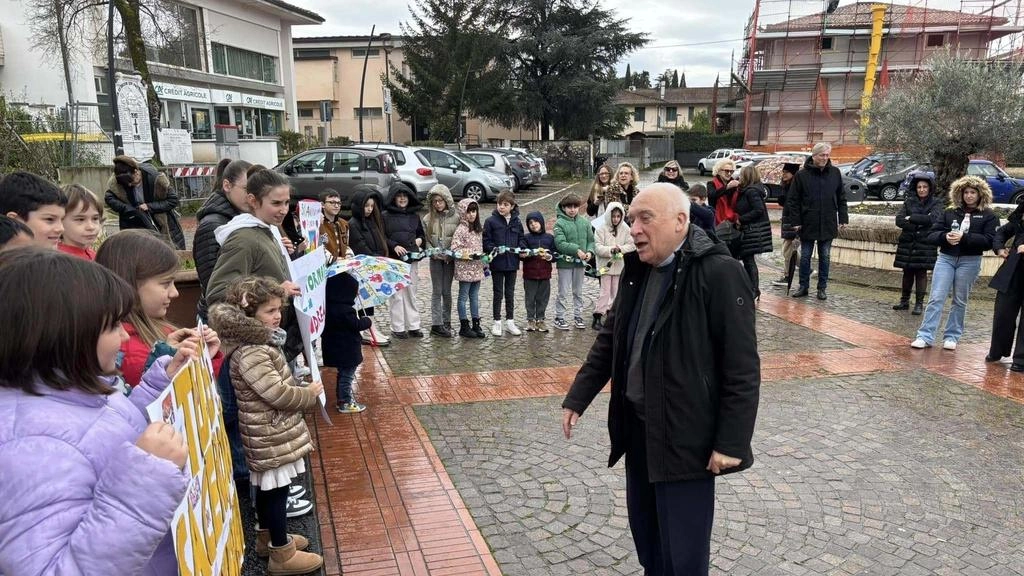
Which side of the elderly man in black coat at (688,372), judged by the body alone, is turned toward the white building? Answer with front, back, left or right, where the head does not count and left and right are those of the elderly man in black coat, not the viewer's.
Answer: right

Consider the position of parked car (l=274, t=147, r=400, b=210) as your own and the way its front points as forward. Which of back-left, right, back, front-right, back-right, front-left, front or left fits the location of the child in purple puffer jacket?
left

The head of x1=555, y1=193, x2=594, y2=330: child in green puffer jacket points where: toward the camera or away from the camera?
toward the camera

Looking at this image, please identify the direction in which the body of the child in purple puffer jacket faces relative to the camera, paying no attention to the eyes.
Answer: to the viewer's right

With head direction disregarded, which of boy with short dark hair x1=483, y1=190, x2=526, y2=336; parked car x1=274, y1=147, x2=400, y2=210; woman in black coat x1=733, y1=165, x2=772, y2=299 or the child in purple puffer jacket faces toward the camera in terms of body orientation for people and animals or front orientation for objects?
the boy with short dark hair

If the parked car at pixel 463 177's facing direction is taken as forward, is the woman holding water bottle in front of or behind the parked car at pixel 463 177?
in front

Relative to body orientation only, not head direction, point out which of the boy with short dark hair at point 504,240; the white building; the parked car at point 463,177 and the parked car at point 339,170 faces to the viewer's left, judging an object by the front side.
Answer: the parked car at point 339,170

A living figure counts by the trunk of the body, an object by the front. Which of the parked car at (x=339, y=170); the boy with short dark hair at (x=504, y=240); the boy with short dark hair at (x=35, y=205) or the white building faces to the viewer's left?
the parked car

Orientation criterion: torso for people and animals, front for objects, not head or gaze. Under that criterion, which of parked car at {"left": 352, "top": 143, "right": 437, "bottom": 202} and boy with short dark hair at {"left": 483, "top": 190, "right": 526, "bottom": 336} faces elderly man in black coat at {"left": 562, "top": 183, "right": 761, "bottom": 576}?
the boy with short dark hair

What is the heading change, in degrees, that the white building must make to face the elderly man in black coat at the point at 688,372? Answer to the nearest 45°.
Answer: approximately 45° to its right

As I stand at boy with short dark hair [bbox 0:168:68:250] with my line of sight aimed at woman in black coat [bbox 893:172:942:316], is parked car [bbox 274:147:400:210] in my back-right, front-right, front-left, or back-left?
front-left

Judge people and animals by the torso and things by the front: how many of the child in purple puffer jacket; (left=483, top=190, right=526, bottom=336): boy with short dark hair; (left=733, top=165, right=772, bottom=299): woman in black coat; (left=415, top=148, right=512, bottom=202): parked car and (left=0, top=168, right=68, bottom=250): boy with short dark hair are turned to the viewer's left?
1

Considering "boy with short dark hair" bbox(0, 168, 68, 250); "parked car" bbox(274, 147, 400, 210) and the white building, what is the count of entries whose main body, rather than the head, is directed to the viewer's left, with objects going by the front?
1

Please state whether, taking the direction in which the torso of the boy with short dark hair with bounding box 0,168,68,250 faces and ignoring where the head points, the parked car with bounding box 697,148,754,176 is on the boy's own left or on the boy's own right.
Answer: on the boy's own left

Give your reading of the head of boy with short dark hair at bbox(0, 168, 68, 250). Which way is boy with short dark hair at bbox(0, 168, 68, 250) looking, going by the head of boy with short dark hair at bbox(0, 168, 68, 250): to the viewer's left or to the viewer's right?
to the viewer's right

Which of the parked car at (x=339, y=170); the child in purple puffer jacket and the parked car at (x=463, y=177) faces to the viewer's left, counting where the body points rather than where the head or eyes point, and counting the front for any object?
the parked car at (x=339, y=170)

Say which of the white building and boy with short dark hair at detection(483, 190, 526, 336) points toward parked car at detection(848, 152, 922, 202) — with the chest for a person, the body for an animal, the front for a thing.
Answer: the white building
